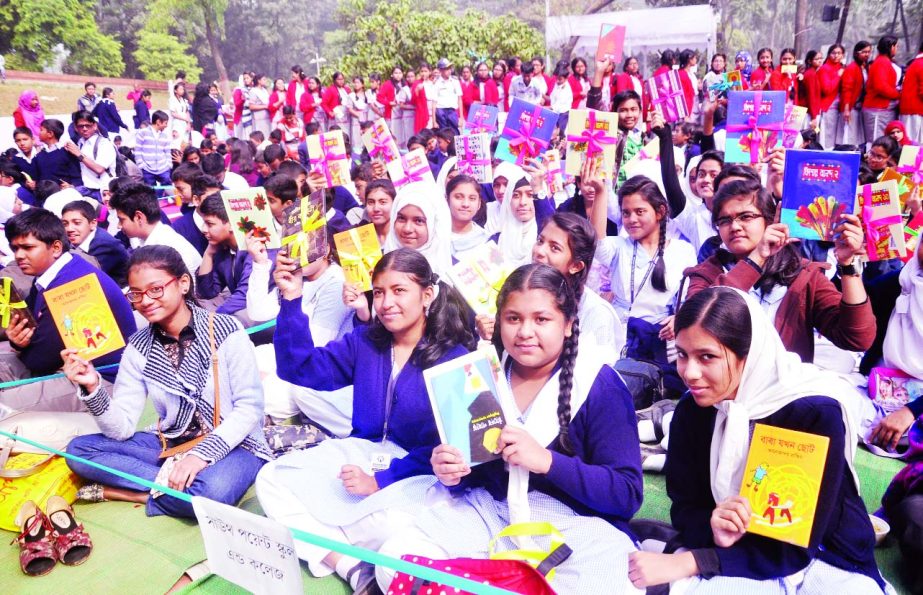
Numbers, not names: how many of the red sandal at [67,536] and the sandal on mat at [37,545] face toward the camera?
2

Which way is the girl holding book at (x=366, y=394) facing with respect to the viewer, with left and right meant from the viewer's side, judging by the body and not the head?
facing the viewer and to the left of the viewer

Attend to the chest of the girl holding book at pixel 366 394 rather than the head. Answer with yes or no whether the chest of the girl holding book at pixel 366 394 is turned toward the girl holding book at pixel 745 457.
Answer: no

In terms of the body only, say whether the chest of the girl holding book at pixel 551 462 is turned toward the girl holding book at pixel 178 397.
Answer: no

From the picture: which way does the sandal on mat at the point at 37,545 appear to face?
toward the camera

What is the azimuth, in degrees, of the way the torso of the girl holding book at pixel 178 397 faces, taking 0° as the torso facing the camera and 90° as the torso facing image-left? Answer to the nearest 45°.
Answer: approximately 45°

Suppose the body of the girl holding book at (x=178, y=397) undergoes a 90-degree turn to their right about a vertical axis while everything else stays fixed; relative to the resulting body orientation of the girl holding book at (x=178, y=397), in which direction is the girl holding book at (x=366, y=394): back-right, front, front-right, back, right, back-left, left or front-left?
back

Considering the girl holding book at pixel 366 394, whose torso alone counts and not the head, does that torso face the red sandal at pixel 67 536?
no

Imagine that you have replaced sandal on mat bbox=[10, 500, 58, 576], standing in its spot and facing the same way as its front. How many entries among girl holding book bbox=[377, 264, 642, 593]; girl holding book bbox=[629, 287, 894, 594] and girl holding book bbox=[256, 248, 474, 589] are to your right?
0

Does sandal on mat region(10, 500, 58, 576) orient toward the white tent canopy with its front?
no

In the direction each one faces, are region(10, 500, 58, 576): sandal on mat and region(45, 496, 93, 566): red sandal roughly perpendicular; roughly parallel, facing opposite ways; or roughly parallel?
roughly parallel

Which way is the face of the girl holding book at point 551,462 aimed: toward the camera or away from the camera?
toward the camera

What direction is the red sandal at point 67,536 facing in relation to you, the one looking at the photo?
facing the viewer

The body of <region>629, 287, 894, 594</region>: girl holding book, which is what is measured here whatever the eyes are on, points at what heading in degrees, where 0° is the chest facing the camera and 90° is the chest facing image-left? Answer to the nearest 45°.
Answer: approximately 45°
